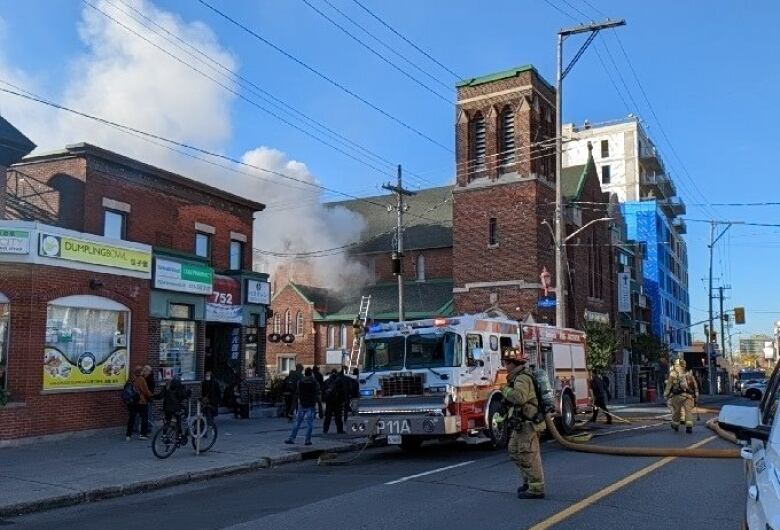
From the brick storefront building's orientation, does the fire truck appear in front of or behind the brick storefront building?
in front

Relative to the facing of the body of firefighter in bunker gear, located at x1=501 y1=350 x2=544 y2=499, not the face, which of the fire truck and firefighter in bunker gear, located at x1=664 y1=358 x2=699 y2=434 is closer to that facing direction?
the fire truck

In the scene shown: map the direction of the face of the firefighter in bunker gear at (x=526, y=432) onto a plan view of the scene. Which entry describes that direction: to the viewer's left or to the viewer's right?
to the viewer's left

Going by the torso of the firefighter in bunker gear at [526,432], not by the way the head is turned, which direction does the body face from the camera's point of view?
to the viewer's left

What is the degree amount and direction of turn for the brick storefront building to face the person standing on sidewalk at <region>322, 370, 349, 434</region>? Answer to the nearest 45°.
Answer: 0° — it already faces them

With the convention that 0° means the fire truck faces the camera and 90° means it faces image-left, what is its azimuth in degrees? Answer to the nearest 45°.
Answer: approximately 45°

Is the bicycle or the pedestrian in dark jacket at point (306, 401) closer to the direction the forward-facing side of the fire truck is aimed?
the bicycle

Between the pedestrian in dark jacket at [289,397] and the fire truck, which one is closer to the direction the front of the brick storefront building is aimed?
the fire truck

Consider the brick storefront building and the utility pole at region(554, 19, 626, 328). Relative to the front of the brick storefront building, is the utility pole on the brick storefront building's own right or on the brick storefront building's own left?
on the brick storefront building's own left

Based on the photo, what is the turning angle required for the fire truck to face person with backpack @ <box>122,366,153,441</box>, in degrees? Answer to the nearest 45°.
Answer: approximately 45° to its right

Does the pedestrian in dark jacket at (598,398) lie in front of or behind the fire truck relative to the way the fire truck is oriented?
behind

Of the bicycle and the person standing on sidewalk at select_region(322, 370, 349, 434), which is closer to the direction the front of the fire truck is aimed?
the bicycle

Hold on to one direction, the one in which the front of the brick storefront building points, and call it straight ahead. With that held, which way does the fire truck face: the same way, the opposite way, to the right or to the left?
to the right

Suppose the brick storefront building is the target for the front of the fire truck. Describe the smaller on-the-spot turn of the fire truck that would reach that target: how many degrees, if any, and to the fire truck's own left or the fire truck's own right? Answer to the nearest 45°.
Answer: approximately 90° to the fire truck's own right

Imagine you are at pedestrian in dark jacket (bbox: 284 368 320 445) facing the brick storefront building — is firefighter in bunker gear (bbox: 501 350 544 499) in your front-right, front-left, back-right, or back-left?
back-left

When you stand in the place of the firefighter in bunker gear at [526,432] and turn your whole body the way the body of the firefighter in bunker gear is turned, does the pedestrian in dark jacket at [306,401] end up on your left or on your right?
on your right

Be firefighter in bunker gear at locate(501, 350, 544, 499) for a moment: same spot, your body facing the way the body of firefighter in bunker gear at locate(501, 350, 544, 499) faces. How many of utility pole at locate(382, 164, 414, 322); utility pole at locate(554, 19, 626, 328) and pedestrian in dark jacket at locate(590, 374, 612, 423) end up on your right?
3

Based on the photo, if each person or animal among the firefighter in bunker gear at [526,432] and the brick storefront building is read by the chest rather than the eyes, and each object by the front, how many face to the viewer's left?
1
